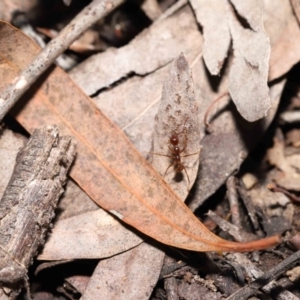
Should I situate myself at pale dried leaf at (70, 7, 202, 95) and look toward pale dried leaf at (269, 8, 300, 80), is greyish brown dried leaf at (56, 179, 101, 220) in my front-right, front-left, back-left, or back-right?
back-right

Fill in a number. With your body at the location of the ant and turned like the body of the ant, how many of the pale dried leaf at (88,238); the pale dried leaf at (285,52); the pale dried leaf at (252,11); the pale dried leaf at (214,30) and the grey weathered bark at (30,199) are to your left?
2

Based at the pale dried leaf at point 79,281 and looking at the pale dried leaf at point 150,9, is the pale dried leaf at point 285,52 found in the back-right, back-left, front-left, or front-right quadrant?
front-right

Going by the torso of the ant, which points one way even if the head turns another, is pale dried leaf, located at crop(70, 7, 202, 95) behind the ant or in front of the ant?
in front

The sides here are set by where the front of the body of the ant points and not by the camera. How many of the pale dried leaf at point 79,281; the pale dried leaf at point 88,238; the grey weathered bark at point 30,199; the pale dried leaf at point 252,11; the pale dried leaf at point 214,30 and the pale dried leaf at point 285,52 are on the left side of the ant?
3

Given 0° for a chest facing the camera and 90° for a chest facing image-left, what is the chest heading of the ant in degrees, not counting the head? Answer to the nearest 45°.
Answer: approximately 180°

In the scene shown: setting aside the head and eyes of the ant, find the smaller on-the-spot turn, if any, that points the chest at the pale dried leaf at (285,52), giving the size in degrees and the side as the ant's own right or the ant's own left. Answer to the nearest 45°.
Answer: approximately 90° to the ant's own right

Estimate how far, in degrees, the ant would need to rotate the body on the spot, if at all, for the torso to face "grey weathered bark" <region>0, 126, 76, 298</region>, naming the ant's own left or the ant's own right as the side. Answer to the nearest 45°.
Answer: approximately 90° to the ant's own left

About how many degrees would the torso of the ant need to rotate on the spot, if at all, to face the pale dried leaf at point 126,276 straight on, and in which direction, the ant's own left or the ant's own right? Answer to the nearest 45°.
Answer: approximately 135° to the ant's own left
